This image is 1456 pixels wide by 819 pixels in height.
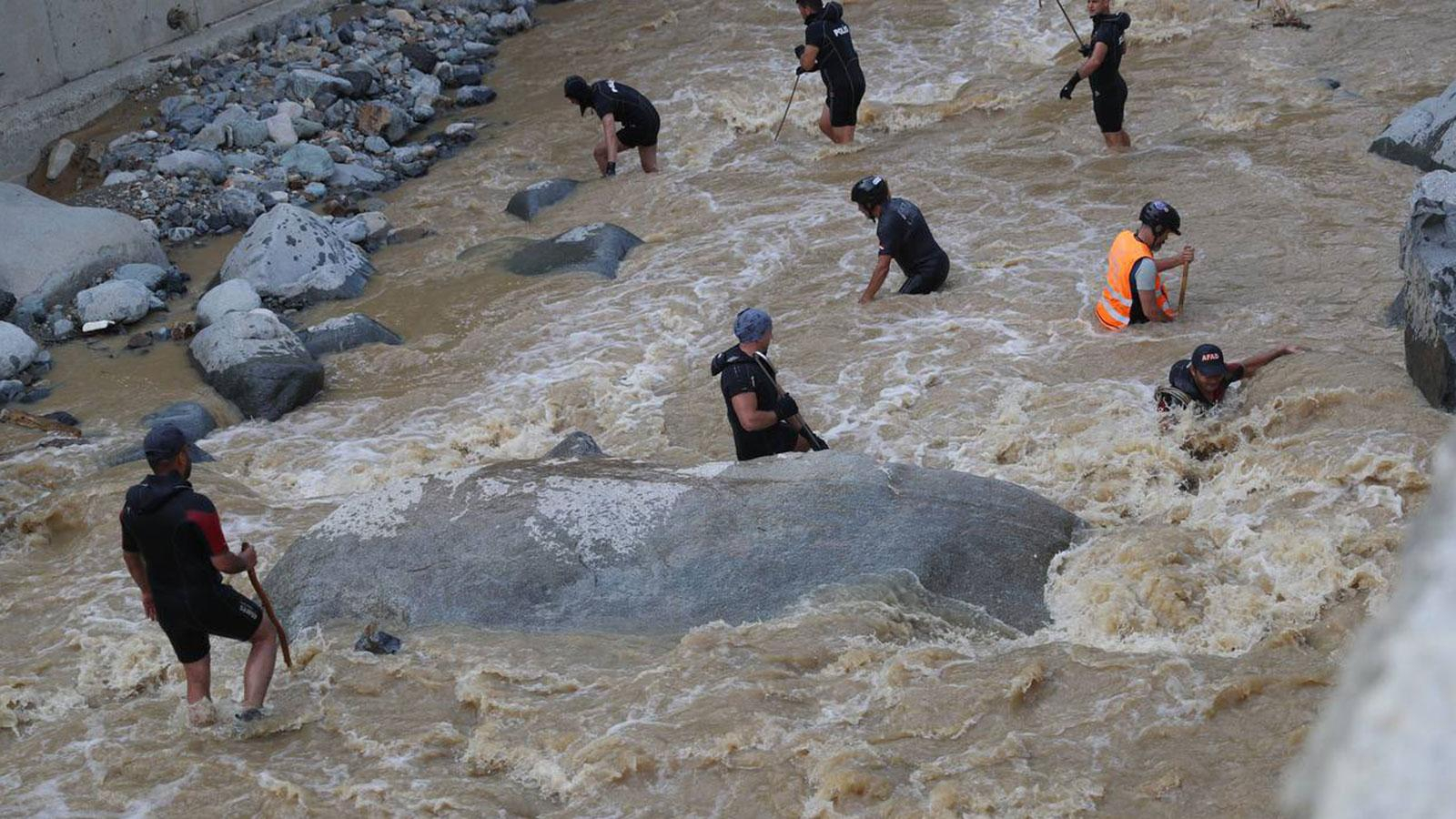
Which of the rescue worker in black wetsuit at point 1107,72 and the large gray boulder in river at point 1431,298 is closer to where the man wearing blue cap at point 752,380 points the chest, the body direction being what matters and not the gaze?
the large gray boulder in river

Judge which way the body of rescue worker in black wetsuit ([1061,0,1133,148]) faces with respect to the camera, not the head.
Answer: to the viewer's left

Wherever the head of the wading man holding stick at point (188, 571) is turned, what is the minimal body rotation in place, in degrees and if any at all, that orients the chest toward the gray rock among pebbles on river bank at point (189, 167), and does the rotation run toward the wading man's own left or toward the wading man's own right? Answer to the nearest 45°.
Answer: approximately 45° to the wading man's own left

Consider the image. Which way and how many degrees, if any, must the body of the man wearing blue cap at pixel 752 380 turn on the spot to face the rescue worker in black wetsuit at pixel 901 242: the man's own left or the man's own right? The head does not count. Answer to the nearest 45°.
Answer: approximately 90° to the man's own left

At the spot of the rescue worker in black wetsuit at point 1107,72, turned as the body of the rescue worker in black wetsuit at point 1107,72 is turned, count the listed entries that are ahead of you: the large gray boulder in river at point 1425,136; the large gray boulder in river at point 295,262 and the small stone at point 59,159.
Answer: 2

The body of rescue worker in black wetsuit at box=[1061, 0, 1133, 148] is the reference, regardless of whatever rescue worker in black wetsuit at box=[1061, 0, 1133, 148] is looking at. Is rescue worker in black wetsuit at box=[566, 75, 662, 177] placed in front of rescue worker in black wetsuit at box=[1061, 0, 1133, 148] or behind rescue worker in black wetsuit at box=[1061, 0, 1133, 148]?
in front

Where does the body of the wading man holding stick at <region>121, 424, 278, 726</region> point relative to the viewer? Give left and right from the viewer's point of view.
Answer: facing away from the viewer and to the right of the viewer

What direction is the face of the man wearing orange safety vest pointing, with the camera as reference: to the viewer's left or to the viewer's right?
to the viewer's right

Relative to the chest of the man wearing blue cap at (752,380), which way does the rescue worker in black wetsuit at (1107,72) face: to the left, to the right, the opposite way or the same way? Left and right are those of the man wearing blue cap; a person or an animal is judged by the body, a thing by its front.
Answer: the opposite way

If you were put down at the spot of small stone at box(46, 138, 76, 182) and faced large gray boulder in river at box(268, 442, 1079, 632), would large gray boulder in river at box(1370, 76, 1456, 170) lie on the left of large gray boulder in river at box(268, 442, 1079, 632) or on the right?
left

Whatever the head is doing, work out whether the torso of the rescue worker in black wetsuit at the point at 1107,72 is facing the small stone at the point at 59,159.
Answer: yes

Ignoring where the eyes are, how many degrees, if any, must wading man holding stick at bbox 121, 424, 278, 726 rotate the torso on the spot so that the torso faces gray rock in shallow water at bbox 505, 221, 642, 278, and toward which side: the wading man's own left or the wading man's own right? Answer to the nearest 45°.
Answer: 0° — they already face it

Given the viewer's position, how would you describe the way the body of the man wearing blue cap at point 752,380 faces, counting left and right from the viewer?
facing to the right of the viewer
